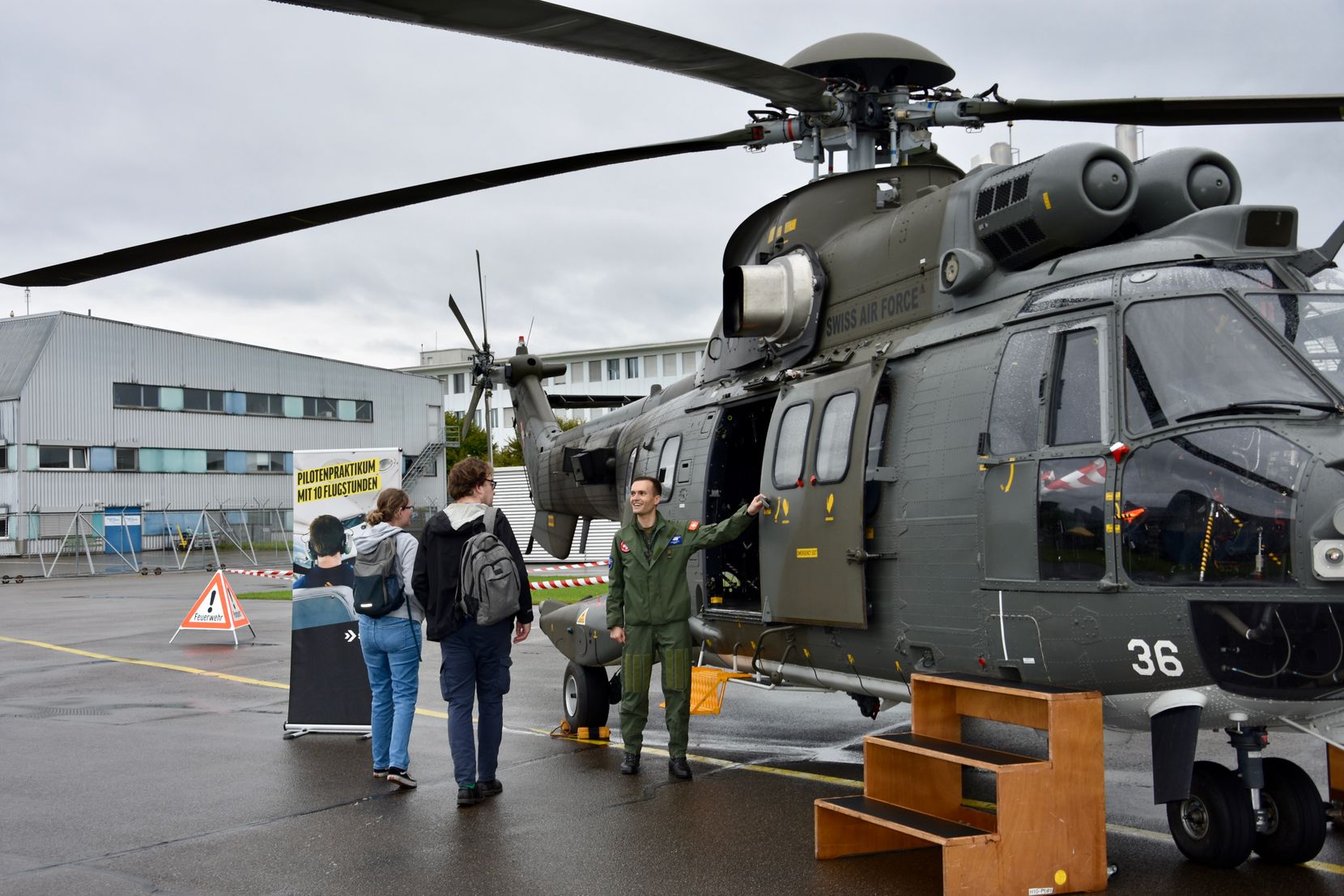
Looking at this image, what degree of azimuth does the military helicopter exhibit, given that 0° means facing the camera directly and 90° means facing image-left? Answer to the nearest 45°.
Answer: approximately 315°

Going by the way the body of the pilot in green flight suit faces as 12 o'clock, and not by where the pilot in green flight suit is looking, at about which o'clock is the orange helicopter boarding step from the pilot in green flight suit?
The orange helicopter boarding step is roughly at 7 o'clock from the pilot in green flight suit.

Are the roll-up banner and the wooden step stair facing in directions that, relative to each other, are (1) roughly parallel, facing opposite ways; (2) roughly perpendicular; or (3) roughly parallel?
roughly perpendicular

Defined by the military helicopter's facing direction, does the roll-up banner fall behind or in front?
behind

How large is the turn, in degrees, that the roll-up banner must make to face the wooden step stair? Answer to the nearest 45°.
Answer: approximately 45° to its left

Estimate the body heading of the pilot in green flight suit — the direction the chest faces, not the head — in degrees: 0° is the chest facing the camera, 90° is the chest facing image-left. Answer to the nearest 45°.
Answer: approximately 0°

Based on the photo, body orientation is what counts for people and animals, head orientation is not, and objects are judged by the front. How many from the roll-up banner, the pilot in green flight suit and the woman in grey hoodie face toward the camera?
2

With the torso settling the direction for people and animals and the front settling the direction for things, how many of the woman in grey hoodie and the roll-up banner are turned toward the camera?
1

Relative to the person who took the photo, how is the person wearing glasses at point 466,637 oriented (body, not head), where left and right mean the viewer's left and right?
facing away from the viewer and to the right of the viewer

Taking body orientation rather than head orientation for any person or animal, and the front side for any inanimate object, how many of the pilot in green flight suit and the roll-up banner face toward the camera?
2

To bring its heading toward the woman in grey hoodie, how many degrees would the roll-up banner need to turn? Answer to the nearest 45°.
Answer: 0° — it already faces them

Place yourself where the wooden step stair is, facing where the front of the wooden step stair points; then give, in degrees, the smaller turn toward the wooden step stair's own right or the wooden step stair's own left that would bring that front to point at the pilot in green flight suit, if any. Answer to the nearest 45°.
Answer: approximately 90° to the wooden step stair's own right

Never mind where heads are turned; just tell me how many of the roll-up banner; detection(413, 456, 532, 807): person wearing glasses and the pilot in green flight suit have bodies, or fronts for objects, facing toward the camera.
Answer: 2
